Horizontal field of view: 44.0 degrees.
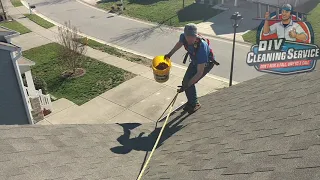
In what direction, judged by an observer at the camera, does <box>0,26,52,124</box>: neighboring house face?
facing away from the viewer and to the right of the viewer
